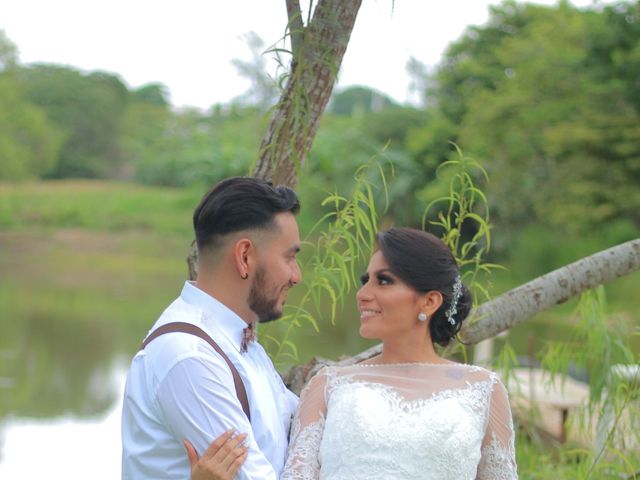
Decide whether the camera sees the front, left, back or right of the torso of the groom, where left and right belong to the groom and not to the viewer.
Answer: right

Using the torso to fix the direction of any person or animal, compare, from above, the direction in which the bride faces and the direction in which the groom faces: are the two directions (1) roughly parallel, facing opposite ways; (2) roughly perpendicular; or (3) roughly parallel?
roughly perpendicular

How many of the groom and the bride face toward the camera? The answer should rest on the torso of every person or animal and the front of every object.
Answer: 1

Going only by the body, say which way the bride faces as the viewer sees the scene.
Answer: toward the camera

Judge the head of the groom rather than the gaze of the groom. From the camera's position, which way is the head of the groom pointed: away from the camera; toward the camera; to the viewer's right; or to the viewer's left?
to the viewer's right
